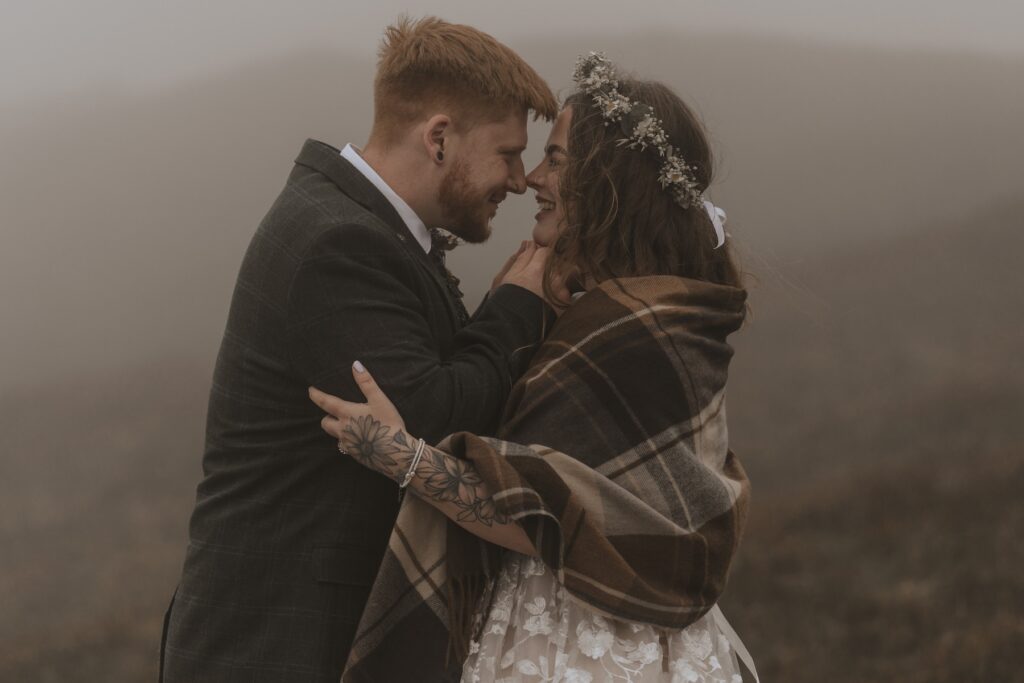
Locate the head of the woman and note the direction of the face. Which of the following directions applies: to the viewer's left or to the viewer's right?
to the viewer's left

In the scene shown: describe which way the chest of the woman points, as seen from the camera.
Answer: to the viewer's left

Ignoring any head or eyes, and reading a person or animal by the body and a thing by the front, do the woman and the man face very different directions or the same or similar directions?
very different directions

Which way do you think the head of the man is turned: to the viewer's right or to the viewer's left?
to the viewer's right

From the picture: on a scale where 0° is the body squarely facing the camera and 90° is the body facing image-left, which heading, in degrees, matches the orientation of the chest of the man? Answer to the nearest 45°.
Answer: approximately 270°
